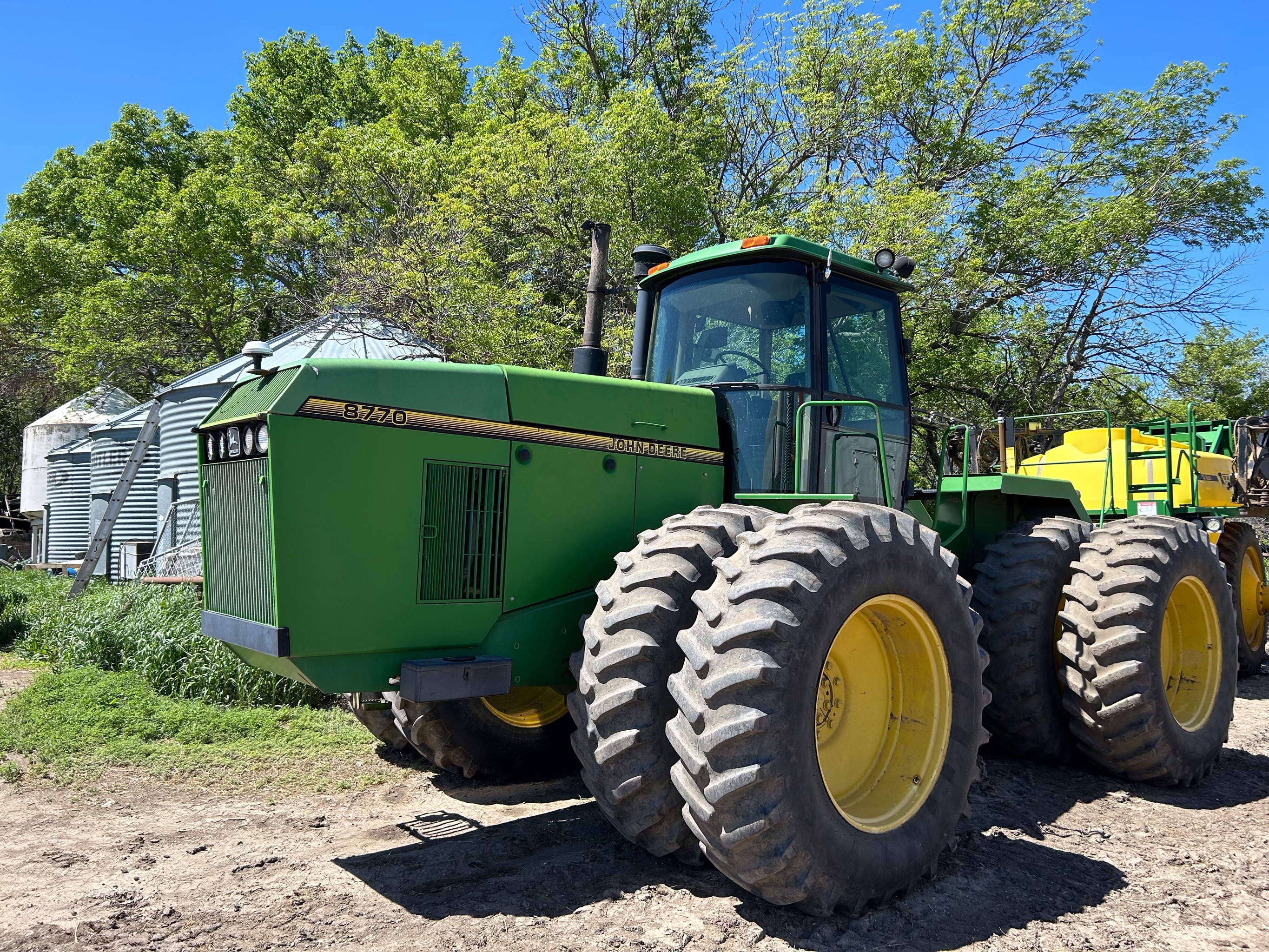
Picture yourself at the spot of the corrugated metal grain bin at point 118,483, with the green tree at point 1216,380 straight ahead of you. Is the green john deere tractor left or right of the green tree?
right

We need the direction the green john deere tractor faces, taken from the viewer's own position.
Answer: facing the viewer and to the left of the viewer

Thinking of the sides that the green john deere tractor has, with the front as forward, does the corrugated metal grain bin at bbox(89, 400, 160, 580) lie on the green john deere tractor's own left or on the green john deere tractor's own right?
on the green john deere tractor's own right

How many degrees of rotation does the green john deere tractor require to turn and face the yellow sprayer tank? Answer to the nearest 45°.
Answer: approximately 180°

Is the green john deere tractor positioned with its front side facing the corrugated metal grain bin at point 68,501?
no

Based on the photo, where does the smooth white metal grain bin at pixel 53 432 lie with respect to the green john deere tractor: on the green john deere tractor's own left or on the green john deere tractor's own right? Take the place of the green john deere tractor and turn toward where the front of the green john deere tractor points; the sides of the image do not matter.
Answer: on the green john deere tractor's own right

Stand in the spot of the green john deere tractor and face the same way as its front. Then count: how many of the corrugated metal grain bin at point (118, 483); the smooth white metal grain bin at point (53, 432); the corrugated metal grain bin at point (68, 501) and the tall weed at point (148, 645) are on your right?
4

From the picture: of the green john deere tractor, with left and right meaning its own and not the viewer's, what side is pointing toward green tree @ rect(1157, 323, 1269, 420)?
back

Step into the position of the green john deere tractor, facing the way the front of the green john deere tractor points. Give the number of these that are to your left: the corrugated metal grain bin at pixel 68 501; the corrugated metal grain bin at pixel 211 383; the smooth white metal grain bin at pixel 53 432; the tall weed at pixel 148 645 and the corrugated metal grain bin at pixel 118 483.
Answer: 0

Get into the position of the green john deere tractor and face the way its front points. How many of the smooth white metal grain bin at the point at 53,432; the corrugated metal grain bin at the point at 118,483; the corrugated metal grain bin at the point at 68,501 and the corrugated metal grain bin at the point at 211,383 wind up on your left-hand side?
0
